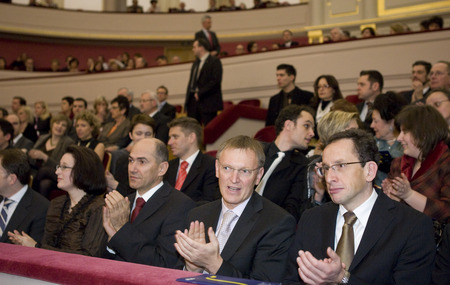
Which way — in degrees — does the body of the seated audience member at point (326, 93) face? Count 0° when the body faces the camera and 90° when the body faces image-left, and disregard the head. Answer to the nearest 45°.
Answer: approximately 45°

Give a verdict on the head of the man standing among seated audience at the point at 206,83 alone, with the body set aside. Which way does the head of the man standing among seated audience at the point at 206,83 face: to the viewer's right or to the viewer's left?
to the viewer's left

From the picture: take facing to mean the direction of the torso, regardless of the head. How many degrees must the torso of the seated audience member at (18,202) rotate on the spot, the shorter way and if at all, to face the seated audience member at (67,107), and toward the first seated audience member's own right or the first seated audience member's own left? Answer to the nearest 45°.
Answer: approximately 135° to the first seated audience member's own right

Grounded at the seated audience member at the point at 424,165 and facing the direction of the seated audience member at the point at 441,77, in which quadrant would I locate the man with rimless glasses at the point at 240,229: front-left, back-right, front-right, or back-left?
back-left

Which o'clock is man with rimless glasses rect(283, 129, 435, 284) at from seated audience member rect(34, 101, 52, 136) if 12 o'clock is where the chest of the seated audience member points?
The man with rimless glasses is roughly at 10 o'clock from the seated audience member.

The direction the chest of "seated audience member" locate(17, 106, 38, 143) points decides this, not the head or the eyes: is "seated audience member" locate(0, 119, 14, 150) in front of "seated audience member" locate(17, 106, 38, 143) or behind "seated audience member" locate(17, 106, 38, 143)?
in front

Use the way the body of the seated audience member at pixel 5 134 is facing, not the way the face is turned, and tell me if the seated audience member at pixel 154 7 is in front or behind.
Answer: behind

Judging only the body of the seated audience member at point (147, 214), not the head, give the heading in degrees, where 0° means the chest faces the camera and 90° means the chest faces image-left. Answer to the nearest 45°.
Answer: approximately 45°

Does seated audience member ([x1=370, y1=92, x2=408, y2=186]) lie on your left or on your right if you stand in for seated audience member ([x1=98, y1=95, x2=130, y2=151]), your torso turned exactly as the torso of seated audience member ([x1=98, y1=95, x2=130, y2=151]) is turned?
on your left

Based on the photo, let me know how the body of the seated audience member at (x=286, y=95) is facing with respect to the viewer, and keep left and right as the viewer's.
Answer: facing the viewer and to the left of the viewer

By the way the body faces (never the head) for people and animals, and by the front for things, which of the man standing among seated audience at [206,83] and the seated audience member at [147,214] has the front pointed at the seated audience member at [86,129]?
the man standing among seated audience

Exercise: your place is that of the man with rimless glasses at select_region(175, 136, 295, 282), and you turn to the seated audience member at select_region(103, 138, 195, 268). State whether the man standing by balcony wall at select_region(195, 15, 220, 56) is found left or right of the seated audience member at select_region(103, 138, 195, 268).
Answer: right

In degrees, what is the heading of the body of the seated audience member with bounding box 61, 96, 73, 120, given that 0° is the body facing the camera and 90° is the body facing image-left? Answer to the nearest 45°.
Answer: approximately 45°

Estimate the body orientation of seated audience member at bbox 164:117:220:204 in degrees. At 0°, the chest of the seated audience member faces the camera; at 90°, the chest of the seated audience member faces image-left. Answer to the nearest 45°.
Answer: approximately 45°
